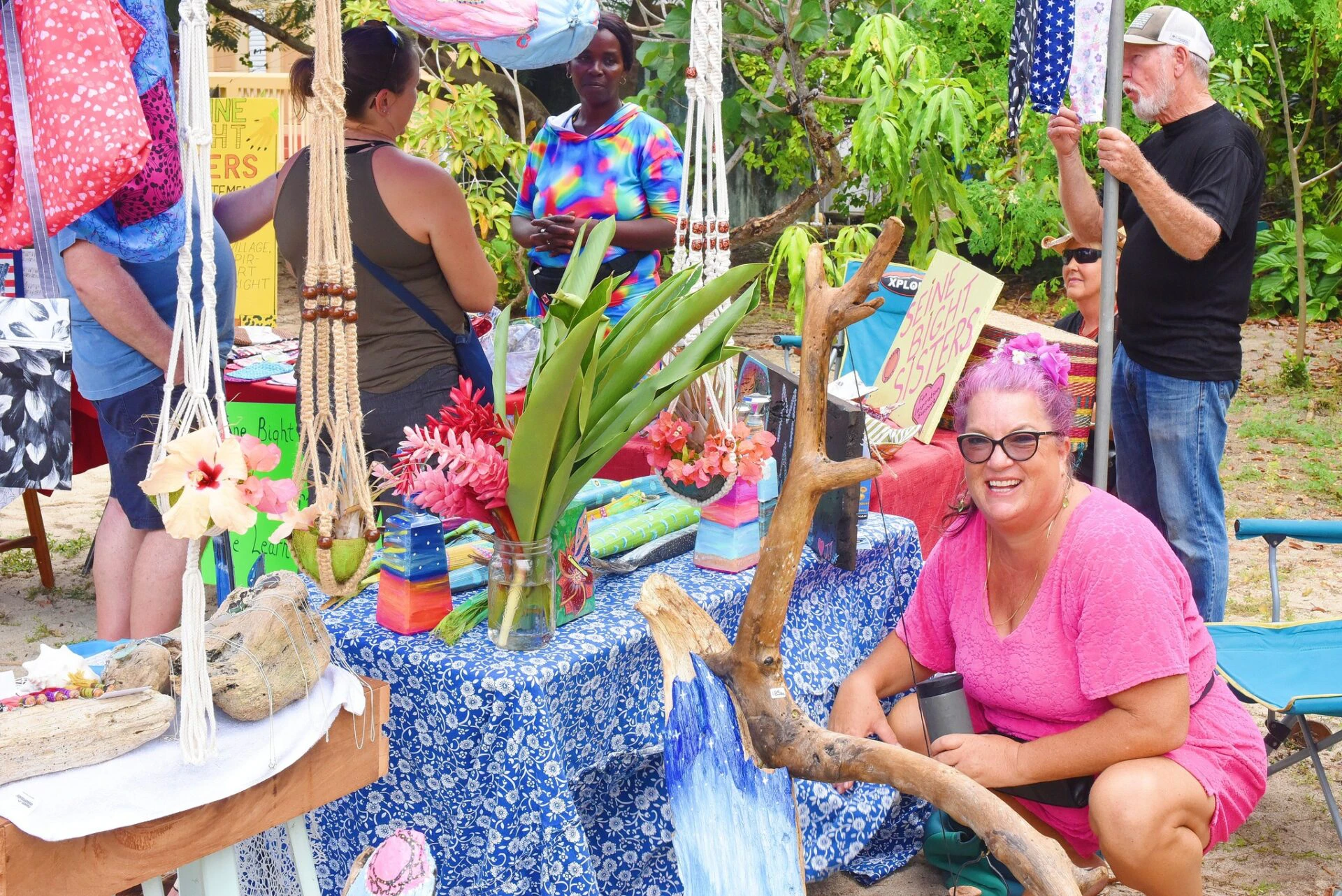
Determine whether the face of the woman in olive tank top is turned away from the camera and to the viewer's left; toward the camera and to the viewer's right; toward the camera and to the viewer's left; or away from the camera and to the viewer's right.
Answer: away from the camera and to the viewer's right

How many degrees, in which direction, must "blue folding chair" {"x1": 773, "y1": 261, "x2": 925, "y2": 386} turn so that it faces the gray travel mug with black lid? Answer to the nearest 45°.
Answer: approximately 45° to its left

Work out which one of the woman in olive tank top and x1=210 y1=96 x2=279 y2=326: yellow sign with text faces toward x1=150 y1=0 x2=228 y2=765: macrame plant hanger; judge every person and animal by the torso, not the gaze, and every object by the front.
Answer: the yellow sign with text

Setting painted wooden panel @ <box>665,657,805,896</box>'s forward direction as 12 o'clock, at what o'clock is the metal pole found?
The metal pole is roughly at 7 o'clock from the painted wooden panel.

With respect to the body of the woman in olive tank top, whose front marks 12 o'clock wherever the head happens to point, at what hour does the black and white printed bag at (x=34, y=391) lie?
The black and white printed bag is roughly at 9 o'clock from the woman in olive tank top.

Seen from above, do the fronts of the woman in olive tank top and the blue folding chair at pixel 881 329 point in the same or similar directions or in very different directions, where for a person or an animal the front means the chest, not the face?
very different directions

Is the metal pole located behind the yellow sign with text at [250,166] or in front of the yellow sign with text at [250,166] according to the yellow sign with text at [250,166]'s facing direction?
in front

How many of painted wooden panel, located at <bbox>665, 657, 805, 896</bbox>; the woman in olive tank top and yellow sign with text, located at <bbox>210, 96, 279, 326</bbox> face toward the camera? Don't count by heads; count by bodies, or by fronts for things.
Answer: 2

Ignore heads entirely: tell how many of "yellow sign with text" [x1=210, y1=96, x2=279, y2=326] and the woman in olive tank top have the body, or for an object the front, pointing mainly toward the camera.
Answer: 1
